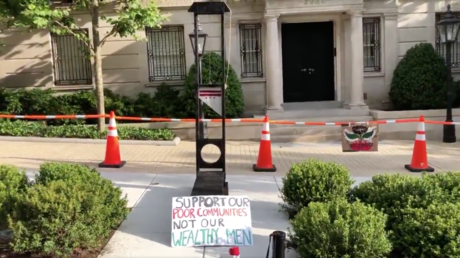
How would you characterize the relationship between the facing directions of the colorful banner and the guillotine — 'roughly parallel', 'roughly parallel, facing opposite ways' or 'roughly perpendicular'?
roughly parallel

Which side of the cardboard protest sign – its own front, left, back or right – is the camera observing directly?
front

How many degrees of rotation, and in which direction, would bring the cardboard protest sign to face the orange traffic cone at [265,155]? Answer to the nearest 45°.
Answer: approximately 180°

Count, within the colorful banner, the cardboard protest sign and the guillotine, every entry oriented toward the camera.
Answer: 3

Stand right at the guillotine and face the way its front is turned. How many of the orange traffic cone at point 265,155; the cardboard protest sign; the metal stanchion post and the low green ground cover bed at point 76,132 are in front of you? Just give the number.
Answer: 2

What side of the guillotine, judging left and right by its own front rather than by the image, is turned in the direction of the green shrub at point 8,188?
right

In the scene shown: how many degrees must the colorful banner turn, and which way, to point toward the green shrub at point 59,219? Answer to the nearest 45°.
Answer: approximately 45° to its right

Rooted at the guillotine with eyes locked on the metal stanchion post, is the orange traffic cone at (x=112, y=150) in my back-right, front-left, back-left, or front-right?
back-right

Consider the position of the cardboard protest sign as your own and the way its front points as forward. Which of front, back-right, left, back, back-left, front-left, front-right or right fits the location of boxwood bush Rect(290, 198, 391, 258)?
front-left

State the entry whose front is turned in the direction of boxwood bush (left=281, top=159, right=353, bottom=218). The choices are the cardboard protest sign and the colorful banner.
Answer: the colorful banner

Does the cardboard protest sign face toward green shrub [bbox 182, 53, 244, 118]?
no

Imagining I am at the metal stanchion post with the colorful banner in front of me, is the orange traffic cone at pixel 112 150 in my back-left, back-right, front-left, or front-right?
front-left

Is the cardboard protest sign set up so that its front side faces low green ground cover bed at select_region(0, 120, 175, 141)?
no

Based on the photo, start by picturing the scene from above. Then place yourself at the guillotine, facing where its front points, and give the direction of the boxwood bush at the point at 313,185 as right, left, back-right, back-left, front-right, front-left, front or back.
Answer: front-left

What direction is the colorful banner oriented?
toward the camera

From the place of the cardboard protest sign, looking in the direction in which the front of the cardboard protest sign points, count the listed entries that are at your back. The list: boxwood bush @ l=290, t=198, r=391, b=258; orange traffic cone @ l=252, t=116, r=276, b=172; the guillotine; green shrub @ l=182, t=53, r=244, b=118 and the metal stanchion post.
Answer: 3

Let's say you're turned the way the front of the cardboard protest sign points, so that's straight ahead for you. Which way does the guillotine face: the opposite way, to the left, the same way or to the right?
the same way

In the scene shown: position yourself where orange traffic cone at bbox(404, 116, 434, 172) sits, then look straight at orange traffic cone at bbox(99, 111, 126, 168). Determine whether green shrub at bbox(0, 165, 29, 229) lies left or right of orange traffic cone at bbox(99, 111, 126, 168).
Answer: left

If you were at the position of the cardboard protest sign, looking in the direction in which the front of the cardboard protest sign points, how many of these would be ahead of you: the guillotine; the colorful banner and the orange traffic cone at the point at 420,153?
0

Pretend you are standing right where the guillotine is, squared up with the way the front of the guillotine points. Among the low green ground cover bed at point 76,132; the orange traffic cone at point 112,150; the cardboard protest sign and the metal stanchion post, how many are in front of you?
2

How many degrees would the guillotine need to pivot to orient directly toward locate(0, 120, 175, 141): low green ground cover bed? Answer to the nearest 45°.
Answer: approximately 135° to its right
